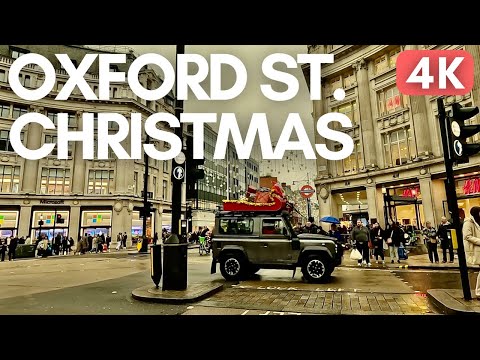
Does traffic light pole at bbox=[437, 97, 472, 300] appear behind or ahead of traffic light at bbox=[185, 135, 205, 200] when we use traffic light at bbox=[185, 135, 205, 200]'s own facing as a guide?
ahead

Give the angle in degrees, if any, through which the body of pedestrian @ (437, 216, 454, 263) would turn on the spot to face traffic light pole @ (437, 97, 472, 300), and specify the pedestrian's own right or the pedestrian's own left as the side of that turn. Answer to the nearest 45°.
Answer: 0° — they already face it

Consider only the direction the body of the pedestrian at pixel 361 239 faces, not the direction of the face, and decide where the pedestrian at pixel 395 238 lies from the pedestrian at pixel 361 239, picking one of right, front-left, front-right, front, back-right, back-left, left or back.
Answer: back-left

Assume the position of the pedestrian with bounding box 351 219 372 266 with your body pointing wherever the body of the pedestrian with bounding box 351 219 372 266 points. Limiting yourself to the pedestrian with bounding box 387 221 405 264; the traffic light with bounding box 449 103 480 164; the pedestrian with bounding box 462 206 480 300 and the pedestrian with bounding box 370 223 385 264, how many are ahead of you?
2

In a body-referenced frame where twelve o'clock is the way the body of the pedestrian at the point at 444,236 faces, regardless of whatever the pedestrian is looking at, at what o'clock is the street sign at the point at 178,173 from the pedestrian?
The street sign is roughly at 1 o'clock from the pedestrian.

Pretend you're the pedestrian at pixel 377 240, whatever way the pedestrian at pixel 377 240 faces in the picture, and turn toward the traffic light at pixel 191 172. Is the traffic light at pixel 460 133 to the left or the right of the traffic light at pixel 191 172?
left

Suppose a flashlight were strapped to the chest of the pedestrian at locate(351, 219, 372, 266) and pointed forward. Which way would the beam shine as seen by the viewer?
toward the camera

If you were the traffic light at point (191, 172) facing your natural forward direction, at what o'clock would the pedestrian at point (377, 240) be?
The pedestrian is roughly at 11 o'clock from the traffic light.

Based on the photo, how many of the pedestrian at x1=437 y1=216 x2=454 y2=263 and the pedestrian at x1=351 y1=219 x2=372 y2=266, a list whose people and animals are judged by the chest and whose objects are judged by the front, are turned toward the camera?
2

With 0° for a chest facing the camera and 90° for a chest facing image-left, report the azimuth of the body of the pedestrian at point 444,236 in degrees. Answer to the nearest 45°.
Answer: approximately 0°
